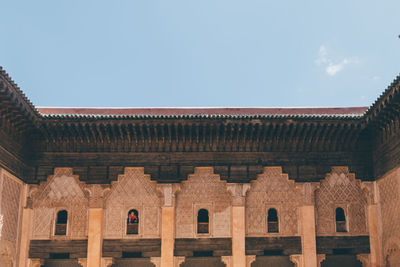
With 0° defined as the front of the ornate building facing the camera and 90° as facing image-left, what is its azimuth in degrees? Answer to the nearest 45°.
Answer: approximately 0°
